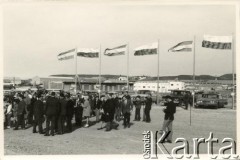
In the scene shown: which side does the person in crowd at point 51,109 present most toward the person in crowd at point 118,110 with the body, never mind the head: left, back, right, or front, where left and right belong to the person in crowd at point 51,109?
right

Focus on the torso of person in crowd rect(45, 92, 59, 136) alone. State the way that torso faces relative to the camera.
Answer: away from the camera

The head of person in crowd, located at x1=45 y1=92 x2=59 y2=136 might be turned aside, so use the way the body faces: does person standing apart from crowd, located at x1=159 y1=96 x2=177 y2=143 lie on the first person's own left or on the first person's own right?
on the first person's own right

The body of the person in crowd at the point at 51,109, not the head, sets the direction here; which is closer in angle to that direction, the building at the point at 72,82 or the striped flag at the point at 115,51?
the building

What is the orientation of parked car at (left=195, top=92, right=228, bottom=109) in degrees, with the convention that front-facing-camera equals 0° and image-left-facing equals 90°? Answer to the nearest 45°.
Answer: approximately 45°
